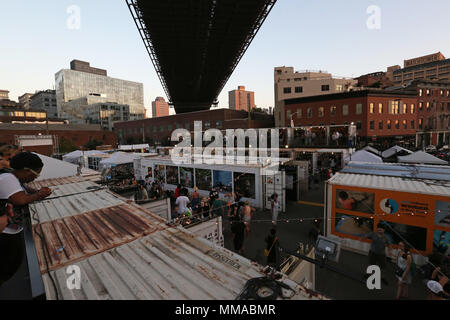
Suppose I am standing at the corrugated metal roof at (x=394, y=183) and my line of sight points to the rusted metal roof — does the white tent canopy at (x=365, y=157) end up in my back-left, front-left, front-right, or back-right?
back-right

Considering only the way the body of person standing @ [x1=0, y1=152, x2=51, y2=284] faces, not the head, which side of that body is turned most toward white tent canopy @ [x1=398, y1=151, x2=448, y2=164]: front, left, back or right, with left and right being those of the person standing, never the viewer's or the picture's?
front

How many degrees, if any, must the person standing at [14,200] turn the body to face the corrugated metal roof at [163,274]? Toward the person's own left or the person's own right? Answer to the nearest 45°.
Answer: approximately 45° to the person's own right

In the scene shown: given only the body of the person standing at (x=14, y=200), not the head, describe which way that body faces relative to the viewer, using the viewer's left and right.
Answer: facing to the right of the viewer

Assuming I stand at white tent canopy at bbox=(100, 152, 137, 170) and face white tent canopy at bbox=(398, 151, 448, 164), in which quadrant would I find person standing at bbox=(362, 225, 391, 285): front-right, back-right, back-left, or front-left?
front-right

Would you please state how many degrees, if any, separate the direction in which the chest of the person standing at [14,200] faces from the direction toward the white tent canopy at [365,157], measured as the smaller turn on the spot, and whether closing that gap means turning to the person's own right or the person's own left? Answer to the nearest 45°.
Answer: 0° — they already face it

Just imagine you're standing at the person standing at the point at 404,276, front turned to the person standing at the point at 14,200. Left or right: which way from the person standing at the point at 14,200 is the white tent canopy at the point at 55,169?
right

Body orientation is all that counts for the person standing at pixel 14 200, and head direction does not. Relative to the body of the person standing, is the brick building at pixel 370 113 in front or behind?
in front

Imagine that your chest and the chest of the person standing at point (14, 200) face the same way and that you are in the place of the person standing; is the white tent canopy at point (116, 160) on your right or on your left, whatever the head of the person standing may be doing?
on your left
